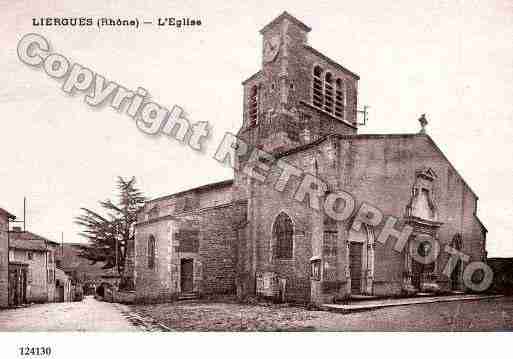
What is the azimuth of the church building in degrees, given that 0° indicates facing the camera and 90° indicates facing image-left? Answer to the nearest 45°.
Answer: approximately 315°
